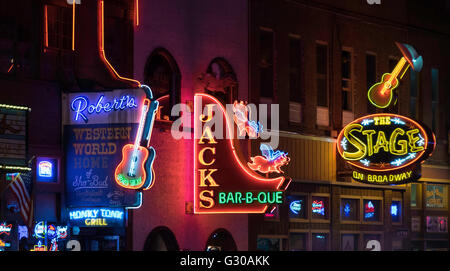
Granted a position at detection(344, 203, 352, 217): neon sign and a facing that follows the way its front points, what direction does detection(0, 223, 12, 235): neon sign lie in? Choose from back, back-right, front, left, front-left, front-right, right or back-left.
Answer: front-right

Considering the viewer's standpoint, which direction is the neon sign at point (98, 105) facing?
facing the viewer

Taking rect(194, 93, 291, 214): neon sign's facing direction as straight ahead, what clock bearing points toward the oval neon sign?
The oval neon sign is roughly at 8 o'clock from the neon sign.

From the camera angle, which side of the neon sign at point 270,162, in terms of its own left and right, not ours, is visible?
front

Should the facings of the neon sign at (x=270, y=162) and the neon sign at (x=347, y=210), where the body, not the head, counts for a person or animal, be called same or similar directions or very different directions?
same or similar directions

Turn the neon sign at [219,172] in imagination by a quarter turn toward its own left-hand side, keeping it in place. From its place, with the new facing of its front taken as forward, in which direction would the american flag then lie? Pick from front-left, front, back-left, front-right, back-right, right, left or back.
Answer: back-right

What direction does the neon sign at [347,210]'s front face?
toward the camera

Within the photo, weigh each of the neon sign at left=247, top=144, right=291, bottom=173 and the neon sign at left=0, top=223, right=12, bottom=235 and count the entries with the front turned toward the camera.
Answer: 2

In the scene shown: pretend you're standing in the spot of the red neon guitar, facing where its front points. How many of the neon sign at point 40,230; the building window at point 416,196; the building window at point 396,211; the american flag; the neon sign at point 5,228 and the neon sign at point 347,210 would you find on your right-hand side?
3
